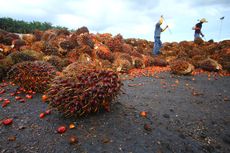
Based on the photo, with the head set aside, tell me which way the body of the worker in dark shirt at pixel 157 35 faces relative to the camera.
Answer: to the viewer's right

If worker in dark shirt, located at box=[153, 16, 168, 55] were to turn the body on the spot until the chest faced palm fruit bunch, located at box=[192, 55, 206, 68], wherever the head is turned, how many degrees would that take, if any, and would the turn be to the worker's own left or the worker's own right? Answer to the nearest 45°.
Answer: approximately 45° to the worker's own right

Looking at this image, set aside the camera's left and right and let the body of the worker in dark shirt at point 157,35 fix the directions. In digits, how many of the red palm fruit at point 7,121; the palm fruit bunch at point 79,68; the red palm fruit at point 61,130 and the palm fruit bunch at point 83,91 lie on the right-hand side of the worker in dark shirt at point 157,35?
4

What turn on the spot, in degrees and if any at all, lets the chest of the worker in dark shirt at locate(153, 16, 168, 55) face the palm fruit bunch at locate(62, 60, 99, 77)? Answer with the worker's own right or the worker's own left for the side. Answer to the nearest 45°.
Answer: approximately 90° to the worker's own right

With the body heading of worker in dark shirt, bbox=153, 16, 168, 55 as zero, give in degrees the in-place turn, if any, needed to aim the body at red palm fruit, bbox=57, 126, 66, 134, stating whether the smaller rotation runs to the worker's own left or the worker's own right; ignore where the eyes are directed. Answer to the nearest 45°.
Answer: approximately 90° to the worker's own right

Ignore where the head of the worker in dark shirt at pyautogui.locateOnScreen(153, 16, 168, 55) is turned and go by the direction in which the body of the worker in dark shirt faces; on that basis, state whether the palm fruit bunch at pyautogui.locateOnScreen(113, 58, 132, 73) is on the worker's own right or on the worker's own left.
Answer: on the worker's own right
